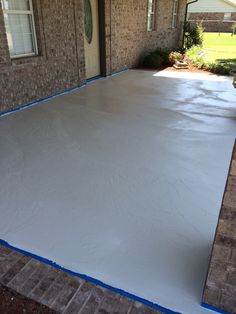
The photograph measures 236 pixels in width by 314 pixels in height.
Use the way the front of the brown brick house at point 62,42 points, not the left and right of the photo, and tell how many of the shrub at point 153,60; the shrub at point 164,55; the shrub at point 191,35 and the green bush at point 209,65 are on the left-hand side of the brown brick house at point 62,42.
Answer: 4

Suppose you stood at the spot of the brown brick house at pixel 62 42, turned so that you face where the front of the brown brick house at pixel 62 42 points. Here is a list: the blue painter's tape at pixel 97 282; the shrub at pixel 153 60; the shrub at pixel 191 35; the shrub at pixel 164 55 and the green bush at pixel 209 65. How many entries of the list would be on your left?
4

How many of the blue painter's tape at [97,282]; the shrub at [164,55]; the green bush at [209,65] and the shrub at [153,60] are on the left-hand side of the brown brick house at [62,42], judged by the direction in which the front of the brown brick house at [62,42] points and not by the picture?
3

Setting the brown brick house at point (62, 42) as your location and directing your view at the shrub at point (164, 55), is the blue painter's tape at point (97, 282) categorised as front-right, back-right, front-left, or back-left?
back-right

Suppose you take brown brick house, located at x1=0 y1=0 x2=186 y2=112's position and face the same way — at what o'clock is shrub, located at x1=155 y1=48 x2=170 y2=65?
The shrub is roughly at 9 o'clock from the brown brick house.

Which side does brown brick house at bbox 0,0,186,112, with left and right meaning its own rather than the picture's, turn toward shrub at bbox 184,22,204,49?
left

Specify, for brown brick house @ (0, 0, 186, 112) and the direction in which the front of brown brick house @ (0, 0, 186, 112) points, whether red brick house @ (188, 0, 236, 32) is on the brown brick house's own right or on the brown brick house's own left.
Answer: on the brown brick house's own left

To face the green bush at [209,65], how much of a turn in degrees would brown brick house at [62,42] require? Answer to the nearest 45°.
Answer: approximately 90° to its left

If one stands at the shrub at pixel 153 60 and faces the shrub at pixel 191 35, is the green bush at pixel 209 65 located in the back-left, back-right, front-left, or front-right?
front-right

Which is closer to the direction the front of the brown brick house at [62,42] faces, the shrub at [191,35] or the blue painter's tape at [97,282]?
the blue painter's tape

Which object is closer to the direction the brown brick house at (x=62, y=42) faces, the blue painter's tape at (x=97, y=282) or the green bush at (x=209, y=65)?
the blue painter's tape

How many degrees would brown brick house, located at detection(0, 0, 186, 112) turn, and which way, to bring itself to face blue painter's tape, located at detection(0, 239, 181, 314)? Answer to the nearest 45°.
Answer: approximately 45° to its right

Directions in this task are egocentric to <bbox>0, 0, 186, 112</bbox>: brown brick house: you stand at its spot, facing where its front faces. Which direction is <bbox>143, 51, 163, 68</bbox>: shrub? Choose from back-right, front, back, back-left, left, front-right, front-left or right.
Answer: left
